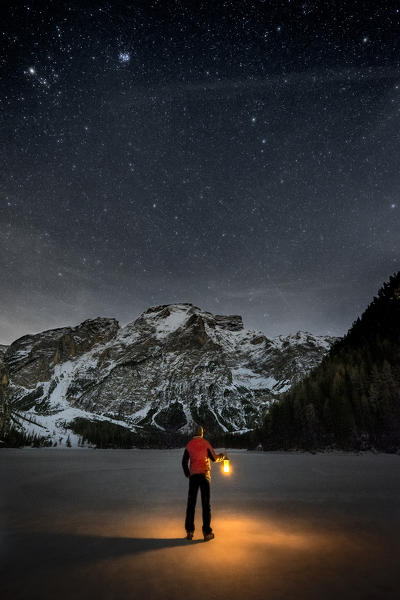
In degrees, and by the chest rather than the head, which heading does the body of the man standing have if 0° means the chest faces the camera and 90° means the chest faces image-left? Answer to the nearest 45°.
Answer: approximately 180°
